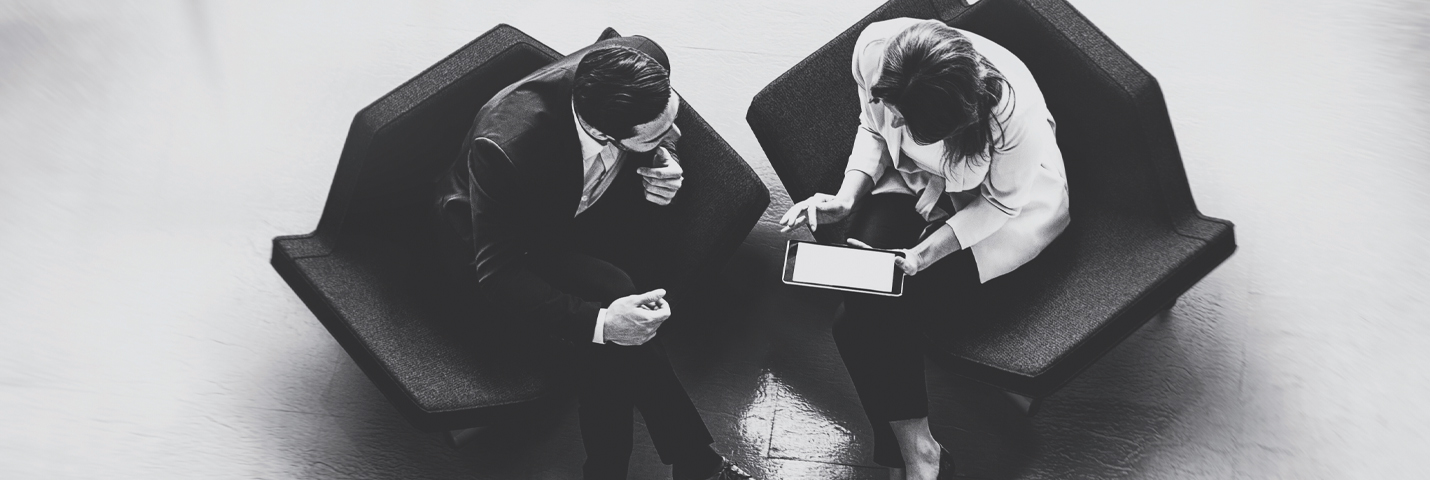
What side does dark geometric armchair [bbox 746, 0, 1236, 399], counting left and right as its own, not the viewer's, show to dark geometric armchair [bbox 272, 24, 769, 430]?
right

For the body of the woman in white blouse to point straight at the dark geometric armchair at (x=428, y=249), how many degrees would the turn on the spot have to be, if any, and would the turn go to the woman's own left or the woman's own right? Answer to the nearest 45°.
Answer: approximately 45° to the woman's own right

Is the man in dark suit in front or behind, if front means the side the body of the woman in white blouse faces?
in front

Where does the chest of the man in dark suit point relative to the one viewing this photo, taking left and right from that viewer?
facing the viewer and to the right of the viewer

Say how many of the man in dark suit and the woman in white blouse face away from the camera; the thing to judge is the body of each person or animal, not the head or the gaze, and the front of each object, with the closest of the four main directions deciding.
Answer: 0

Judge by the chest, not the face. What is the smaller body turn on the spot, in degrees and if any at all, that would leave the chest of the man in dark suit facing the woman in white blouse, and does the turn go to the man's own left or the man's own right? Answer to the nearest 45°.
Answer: approximately 45° to the man's own left

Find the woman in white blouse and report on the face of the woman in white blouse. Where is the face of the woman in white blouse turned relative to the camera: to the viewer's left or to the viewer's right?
to the viewer's left

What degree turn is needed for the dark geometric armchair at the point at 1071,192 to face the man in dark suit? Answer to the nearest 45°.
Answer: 0° — it already faces them

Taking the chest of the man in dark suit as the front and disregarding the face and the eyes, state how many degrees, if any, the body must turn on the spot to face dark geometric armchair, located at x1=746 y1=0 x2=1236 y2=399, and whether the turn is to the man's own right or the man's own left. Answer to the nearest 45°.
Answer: approximately 45° to the man's own left

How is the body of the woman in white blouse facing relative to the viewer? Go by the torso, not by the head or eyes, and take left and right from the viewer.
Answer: facing the viewer and to the left of the viewer
